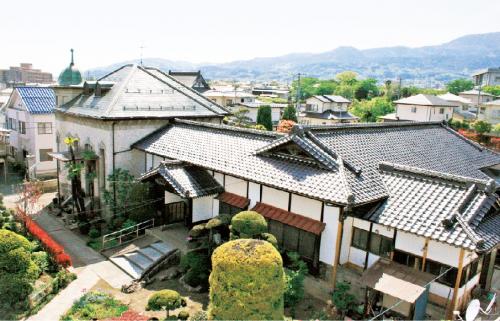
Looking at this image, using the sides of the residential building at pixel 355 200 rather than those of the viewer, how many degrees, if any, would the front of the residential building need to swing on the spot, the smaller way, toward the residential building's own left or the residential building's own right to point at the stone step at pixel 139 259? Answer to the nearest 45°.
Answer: approximately 45° to the residential building's own right

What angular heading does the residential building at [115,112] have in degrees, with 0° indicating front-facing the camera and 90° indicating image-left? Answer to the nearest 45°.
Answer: approximately 45°

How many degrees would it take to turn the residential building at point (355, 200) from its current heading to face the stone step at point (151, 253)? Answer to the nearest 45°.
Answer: approximately 45° to its right

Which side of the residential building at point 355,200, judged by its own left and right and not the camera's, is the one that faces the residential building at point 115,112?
right

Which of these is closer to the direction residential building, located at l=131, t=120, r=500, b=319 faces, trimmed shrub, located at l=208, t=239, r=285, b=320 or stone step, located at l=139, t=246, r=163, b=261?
the trimmed shrub

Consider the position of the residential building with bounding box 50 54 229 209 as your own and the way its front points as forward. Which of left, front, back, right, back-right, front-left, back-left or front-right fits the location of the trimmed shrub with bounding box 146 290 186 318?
front-left

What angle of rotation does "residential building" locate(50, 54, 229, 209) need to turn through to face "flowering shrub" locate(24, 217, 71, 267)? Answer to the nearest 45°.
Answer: approximately 45° to its left

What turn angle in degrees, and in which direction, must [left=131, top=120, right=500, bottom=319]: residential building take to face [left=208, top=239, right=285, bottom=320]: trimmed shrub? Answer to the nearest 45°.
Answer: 0° — it already faces it

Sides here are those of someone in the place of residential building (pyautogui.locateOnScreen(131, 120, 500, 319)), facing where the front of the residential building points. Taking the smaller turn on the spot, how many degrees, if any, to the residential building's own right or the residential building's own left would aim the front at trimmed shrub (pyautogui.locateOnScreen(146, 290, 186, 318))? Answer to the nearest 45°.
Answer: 0° — it already faces it

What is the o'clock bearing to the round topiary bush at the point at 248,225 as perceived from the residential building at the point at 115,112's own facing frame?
The round topiary bush is roughly at 10 o'clock from the residential building.

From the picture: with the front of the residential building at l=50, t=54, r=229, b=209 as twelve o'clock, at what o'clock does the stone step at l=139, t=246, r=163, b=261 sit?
The stone step is roughly at 10 o'clock from the residential building.

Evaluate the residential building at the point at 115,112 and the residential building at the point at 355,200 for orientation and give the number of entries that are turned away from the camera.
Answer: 0
